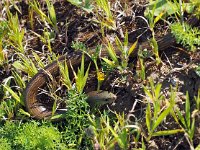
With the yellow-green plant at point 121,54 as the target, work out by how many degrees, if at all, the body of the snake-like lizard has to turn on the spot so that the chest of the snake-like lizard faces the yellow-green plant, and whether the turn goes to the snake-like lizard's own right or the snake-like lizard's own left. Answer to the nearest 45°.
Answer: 0° — it already faces it

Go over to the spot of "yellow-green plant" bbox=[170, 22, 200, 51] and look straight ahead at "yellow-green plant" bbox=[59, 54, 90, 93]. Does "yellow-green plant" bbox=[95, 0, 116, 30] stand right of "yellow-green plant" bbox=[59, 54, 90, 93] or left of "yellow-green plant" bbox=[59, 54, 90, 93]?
right

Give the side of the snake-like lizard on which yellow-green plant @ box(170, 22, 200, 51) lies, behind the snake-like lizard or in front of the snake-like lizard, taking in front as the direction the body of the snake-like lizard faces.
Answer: in front

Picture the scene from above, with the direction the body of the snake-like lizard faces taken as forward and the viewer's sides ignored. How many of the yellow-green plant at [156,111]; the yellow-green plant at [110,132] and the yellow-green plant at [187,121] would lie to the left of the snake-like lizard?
0

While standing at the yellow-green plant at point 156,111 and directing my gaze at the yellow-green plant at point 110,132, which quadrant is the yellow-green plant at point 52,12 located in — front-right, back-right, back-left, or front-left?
front-right

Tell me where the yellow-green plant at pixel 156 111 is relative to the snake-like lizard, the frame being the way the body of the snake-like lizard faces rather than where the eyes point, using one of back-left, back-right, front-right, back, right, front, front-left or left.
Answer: front-right

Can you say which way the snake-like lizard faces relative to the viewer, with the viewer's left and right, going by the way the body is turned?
facing to the right of the viewer

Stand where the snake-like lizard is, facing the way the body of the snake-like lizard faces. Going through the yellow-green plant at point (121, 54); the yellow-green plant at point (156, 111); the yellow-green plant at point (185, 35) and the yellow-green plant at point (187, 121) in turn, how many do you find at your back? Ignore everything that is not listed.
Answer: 0

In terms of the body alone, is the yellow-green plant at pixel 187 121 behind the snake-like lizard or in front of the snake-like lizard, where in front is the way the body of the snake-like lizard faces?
in front
